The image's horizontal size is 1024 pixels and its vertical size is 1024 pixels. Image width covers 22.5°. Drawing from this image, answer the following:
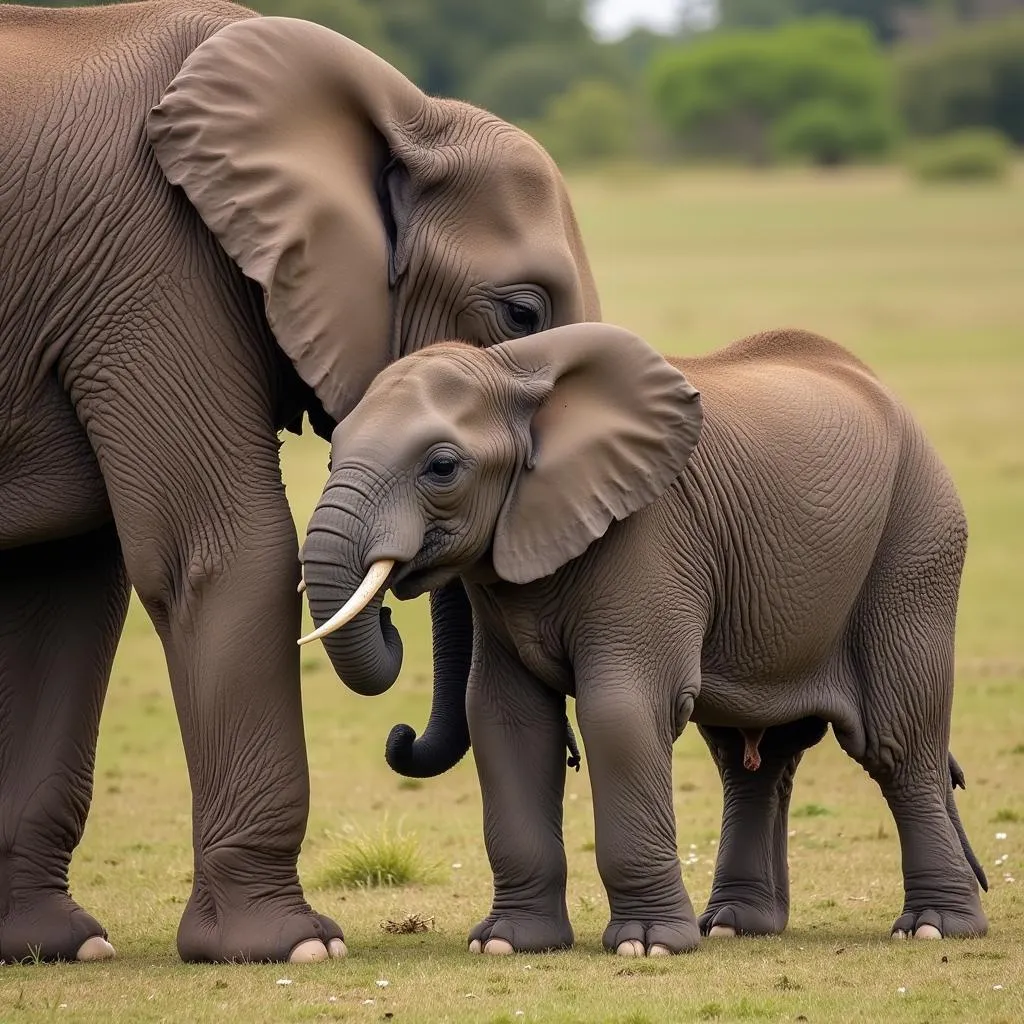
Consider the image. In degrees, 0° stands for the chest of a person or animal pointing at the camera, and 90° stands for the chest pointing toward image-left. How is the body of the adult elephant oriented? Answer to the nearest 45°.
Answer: approximately 270°

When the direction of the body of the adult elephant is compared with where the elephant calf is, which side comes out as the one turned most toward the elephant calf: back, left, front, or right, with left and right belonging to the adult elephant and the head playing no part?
front

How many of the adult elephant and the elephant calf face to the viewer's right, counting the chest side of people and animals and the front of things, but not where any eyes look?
1

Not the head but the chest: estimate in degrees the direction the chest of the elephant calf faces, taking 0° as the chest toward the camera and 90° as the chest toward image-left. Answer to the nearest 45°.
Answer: approximately 45°

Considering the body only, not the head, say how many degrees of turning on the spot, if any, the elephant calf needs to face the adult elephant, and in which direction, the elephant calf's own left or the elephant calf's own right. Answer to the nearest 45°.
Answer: approximately 45° to the elephant calf's own right
